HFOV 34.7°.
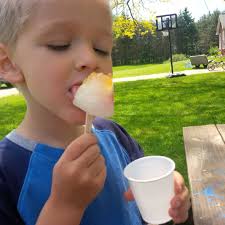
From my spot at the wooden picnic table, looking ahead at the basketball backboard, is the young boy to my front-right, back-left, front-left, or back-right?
back-left

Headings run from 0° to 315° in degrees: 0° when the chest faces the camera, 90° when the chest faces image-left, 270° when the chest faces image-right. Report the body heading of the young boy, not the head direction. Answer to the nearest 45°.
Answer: approximately 315°

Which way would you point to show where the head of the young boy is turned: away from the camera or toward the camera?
toward the camera

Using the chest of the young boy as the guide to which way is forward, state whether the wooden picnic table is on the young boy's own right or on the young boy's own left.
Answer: on the young boy's own left

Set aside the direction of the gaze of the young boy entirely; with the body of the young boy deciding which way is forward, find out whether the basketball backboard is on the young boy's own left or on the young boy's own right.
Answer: on the young boy's own left
